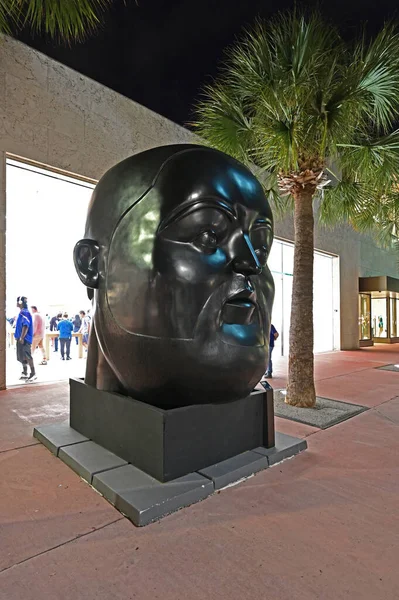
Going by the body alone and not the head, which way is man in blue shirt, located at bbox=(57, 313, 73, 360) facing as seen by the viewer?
away from the camera

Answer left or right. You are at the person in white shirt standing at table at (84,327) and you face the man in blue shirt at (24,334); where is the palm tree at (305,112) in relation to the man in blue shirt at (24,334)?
left

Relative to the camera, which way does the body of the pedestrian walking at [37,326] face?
to the viewer's left

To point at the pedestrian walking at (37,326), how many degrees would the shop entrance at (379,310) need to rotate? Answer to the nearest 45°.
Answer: approximately 45° to its right

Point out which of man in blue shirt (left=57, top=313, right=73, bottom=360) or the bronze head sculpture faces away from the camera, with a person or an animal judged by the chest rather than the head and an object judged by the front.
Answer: the man in blue shirt

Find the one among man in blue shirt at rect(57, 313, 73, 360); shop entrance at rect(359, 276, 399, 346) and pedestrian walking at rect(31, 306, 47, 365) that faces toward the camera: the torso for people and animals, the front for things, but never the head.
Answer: the shop entrance

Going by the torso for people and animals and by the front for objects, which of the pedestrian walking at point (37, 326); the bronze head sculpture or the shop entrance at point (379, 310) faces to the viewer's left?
the pedestrian walking

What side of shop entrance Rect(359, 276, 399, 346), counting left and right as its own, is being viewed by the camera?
front

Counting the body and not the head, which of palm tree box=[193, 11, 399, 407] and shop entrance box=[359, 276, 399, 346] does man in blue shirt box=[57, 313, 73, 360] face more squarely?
the shop entrance

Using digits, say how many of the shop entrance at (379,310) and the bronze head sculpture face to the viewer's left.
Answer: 0

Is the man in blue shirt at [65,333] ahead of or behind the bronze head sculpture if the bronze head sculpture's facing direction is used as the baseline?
behind

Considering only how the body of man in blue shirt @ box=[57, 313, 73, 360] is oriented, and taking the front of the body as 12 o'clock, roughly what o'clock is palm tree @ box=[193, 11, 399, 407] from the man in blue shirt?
The palm tree is roughly at 5 o'clock from the man in blue shirt.

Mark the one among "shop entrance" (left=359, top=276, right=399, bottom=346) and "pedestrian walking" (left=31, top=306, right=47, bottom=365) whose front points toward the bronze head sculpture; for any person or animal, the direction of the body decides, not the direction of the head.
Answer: the shop entrance

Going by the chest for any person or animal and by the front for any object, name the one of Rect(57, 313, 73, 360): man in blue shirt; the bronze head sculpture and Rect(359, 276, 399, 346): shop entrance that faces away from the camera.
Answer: the man in blue shirt

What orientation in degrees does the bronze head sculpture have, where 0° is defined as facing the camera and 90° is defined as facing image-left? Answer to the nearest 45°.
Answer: approximately 315°

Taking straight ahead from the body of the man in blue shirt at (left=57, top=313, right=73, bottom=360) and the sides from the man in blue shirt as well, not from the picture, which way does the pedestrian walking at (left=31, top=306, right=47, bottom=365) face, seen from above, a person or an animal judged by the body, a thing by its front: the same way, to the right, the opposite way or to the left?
to the left
